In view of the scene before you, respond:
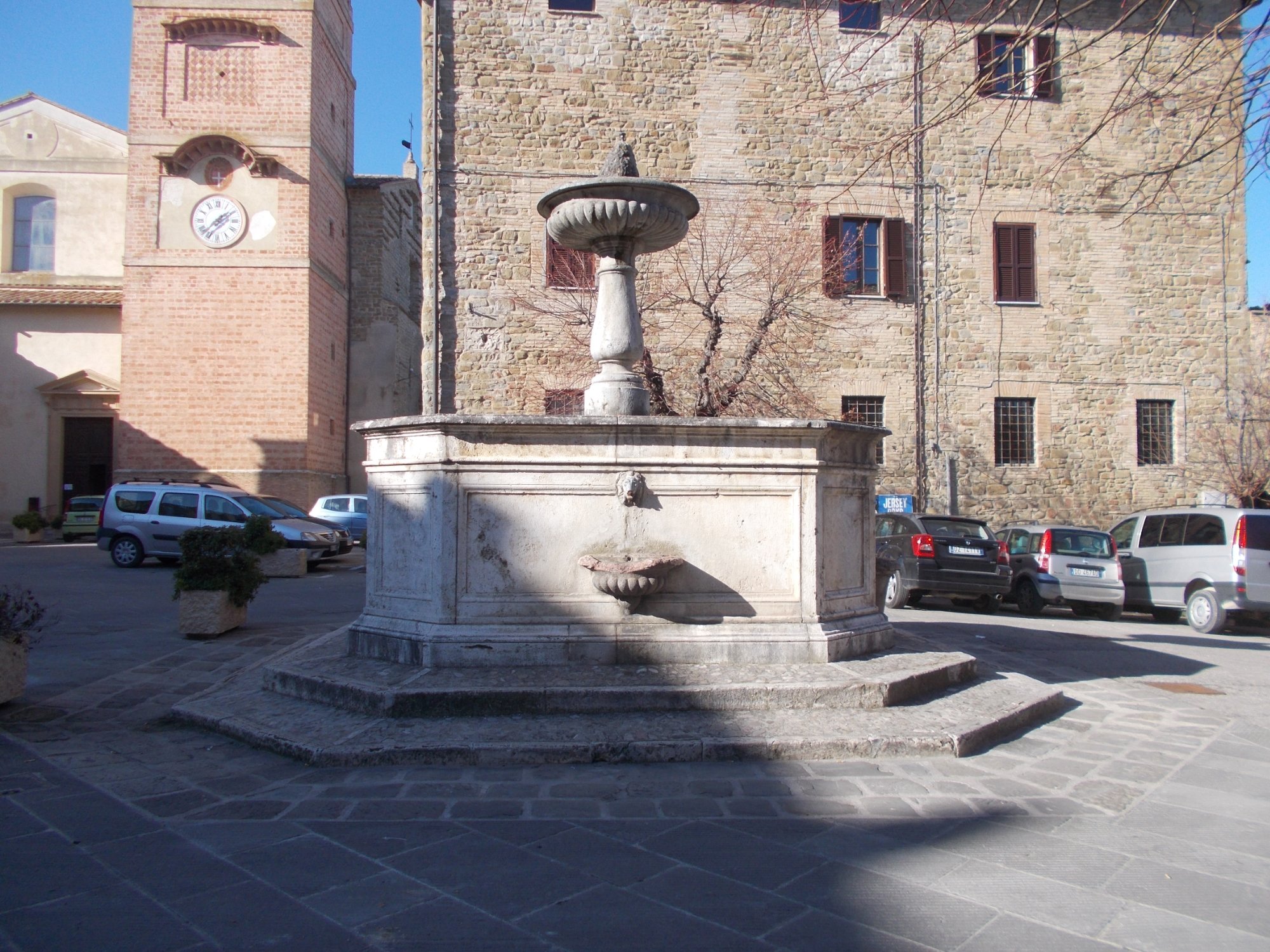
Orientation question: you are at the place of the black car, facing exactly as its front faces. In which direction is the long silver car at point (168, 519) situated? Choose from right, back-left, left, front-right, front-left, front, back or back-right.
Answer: front-left

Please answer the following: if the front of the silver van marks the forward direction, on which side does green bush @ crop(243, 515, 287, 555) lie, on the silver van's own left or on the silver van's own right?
on the silver van's own left

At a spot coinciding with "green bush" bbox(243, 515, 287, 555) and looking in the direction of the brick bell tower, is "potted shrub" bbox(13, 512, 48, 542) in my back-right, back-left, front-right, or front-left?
front-left

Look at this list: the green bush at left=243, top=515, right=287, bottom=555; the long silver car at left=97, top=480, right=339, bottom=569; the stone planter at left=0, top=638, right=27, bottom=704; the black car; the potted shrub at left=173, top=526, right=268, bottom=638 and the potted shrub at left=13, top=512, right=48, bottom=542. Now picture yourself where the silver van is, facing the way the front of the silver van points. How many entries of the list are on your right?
0

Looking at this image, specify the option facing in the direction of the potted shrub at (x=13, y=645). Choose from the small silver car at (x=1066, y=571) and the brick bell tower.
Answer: the brick bell tower

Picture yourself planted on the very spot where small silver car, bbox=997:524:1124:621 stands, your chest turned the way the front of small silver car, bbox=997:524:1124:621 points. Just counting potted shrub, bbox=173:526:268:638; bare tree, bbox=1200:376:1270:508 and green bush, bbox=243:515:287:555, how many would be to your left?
2

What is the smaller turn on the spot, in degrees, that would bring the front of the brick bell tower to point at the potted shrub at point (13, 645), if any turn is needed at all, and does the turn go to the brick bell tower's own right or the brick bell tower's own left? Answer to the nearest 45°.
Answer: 0° — it already faces it

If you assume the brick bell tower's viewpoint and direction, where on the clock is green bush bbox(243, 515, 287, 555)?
The green bush is roughly at 12 o'clock from the brick bell tower.

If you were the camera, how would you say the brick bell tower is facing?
facing the viewer

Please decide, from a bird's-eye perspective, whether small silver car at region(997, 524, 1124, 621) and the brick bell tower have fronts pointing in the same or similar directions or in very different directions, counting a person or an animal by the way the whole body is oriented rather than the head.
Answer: very different directions

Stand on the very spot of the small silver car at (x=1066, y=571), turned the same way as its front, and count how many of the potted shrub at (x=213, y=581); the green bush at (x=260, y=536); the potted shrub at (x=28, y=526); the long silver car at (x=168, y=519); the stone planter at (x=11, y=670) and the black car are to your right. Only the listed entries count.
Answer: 0

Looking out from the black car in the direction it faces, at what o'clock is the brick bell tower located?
The brick bell tower is roughly at 11 o'clock from the black car.

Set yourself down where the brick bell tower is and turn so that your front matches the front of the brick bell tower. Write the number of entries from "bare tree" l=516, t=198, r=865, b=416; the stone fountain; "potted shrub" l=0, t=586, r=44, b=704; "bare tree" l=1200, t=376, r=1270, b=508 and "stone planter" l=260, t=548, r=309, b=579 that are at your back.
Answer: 0

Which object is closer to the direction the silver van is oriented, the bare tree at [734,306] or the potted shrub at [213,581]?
the bare tree

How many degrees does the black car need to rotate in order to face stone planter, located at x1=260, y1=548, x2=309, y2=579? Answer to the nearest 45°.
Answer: approximately 45° to its left

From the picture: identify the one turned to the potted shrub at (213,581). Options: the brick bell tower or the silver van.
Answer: the brick bell tower

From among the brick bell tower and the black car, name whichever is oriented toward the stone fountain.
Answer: the brick bell tower

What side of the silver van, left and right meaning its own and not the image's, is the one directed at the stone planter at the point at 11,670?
left

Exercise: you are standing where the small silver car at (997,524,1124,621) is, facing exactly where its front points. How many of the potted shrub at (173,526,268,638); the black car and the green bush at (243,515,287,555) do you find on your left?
3

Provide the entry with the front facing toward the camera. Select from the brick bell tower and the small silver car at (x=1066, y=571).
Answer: the brick bell tower

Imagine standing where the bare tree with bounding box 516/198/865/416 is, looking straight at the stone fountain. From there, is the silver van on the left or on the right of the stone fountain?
left

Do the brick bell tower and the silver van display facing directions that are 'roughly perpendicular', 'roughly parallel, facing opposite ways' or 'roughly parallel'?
roughly parallel, facing opposite ways

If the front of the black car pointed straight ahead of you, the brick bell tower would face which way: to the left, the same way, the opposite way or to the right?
the opposite way

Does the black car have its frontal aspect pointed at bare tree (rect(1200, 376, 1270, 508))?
no
